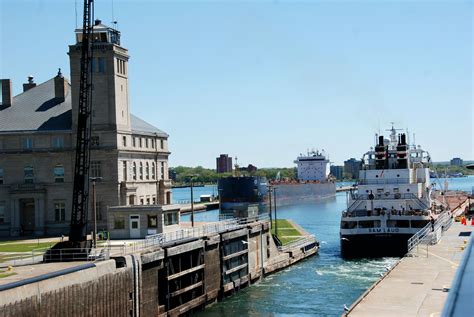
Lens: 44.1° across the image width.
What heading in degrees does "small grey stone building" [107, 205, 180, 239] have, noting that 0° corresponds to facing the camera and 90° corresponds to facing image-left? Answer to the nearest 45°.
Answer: approximately 0°

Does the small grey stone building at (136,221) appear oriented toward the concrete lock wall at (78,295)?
yes

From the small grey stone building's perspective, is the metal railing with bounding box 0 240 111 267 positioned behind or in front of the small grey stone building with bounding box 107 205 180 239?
in front
